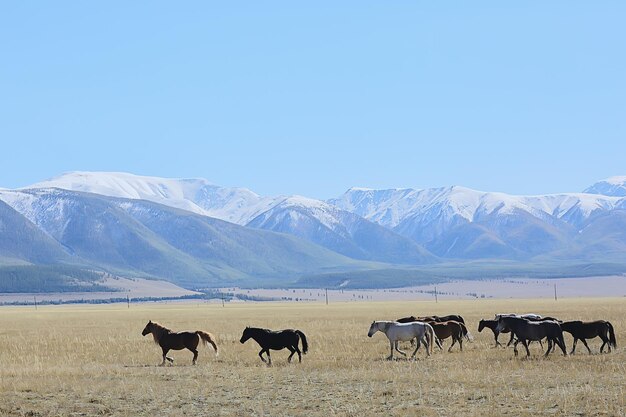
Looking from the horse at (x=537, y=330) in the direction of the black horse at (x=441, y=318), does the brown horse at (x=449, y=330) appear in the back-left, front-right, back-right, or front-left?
front-left

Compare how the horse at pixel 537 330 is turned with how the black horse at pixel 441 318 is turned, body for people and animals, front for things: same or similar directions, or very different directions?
same or similar directions

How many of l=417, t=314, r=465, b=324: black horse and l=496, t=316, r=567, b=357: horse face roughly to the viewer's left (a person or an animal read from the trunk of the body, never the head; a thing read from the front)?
2

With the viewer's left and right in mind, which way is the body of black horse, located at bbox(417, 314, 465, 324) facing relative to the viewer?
facing to the left of the viewer

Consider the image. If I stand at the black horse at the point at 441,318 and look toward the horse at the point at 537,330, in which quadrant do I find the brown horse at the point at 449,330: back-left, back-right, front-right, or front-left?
front-right

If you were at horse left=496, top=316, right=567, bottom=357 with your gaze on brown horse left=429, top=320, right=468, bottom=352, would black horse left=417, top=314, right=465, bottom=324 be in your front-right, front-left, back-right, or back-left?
front-right

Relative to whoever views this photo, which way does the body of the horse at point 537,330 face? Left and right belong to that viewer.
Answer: facing to the left of the viewer

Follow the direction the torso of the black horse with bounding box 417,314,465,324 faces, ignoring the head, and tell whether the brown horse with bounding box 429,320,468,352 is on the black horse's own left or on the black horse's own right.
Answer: on the black horse's own left

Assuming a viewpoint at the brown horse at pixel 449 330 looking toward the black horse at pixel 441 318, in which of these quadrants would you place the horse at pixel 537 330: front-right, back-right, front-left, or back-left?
back-right

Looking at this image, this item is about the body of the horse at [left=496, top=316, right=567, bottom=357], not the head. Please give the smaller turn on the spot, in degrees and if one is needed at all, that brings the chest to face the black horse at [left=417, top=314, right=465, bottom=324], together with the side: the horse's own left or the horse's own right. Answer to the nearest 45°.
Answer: approximately 45° to the horse's own right
